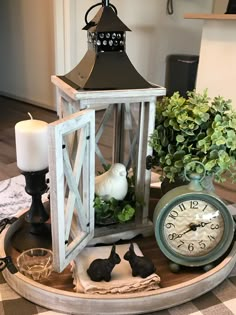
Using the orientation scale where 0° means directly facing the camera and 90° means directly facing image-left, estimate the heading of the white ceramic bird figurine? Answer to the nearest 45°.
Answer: approximately 315°

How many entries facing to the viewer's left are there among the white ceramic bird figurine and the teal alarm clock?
0

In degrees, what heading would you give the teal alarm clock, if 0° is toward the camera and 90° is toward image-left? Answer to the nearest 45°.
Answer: approximately 0°

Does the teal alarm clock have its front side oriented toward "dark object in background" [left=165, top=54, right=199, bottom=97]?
no
